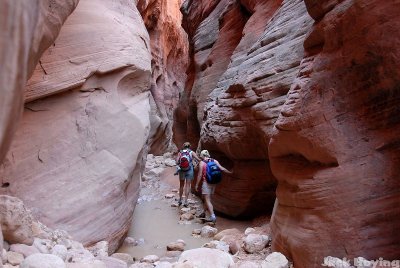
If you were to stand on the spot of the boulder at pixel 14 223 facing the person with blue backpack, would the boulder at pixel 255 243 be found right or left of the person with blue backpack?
right

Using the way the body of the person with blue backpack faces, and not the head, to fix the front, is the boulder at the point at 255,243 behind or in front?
behind

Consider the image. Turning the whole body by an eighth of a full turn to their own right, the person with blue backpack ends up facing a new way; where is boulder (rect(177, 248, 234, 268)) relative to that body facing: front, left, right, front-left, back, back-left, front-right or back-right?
back

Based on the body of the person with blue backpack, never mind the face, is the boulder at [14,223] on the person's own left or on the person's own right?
on the person's own left

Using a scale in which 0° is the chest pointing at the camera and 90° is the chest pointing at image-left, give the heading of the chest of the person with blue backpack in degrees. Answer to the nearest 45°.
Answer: approximately 135°
